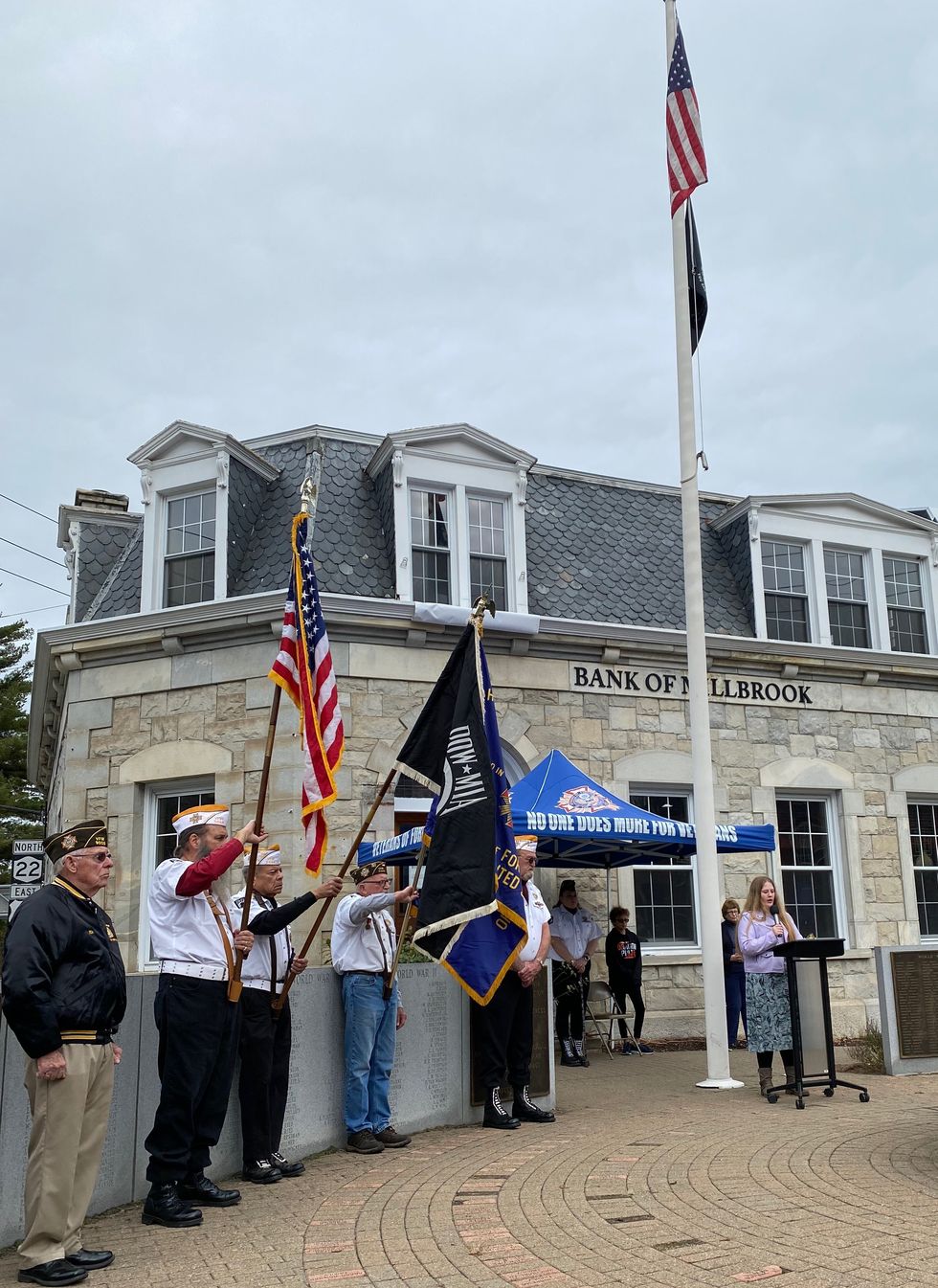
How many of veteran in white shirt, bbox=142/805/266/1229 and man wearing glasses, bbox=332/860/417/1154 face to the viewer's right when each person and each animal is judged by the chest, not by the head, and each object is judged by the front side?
2

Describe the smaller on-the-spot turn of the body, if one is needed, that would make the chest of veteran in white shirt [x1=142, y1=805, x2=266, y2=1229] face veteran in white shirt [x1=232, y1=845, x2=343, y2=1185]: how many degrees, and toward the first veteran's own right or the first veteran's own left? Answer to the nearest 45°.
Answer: approximately 45° to the first veteran's own left

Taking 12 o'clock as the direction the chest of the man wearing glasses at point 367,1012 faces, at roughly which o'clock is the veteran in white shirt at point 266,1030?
The veteran in white shirt is roughly at 4 o'clock from the man wearing glasses.

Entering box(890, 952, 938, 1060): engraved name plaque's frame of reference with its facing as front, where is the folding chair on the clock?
The folding chair is roughly at 4 o'clock from the engraved name plaque.

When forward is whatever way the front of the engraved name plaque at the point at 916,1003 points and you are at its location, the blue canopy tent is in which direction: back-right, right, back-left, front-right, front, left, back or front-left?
right

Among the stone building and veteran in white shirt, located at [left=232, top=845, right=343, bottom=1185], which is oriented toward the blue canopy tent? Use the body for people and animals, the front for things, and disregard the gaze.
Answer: the stone building

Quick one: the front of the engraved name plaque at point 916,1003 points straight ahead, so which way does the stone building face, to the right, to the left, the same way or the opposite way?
the same way

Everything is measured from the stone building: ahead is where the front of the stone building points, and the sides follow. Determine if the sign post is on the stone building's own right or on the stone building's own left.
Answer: on the stone building's own right

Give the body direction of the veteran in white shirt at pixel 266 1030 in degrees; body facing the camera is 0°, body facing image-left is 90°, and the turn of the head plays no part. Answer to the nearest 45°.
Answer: approximately 315°

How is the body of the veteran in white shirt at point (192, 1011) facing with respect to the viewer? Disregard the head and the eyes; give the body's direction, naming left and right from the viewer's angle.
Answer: facing to the right of the viewer

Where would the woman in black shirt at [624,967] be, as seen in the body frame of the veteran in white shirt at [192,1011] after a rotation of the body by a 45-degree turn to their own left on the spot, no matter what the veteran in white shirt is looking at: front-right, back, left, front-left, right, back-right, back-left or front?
front

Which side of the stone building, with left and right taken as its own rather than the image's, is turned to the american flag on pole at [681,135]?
front

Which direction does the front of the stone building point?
toward the camera

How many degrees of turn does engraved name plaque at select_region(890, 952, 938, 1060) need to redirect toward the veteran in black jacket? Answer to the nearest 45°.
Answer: approximately 45° to its right
